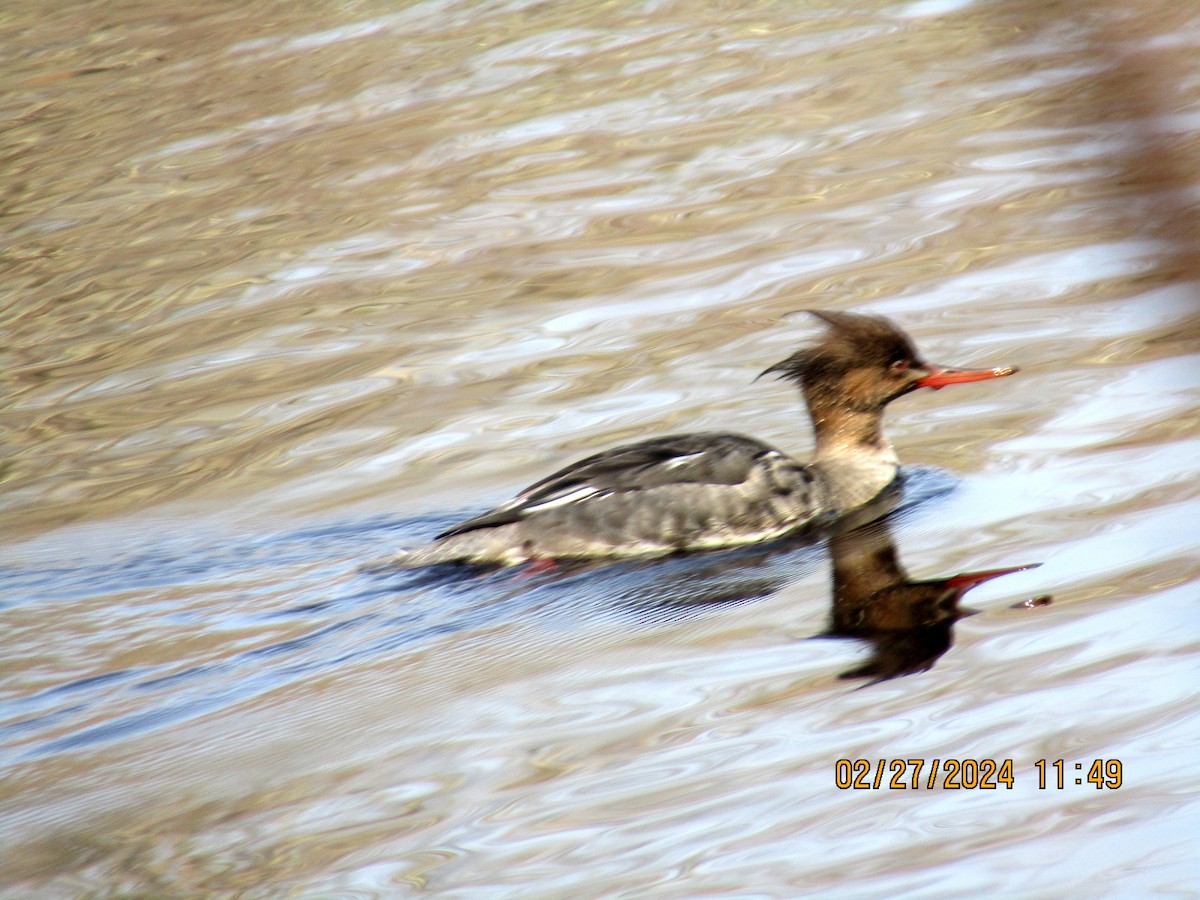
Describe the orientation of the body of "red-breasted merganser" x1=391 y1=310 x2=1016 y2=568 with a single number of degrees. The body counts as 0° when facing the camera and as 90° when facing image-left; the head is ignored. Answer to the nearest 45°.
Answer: approximately 270°
